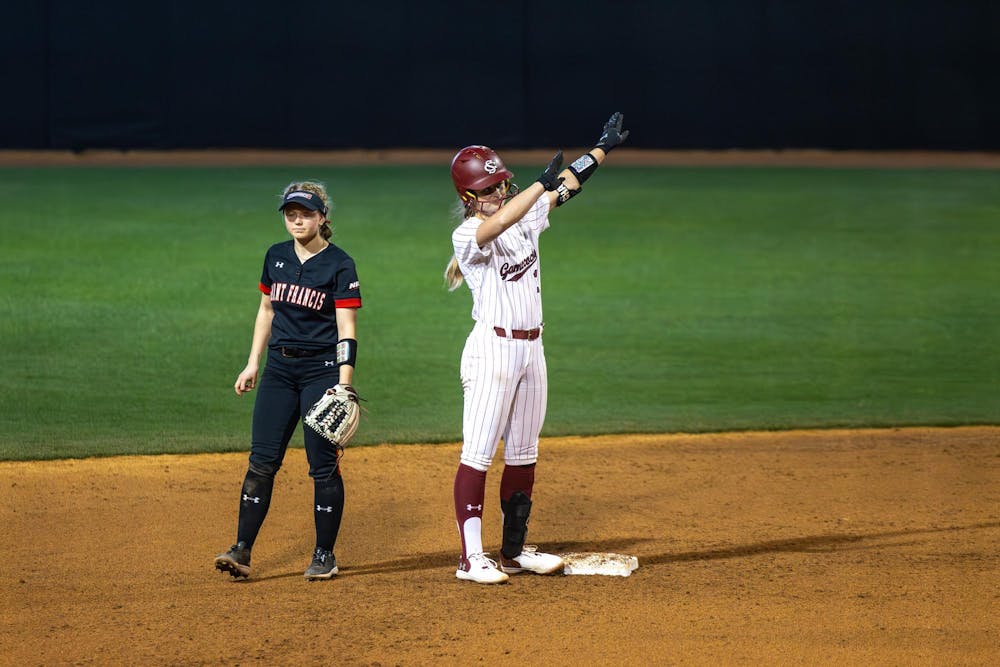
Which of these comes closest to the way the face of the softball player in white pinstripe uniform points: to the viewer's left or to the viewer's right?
to the viewer's right

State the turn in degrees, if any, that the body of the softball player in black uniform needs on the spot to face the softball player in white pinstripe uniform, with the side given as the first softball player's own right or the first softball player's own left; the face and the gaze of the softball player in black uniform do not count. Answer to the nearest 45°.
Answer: approximately 135° to the first softball player's own left

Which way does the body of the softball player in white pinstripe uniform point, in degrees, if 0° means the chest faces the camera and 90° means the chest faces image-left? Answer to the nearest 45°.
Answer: approximately 315°

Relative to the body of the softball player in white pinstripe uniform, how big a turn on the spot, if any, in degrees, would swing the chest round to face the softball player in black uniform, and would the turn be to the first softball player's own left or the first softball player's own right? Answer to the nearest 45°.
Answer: approximately 135° to the first softball player's own right
